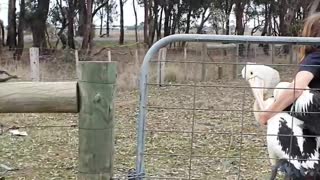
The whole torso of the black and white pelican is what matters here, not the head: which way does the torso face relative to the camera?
to the viewer's left

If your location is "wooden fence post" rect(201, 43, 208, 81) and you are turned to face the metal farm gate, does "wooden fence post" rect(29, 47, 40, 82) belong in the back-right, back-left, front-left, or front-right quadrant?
front-right

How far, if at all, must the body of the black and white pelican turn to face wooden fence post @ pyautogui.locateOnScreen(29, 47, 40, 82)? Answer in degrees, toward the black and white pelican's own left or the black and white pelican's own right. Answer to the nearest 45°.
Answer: approximately 45° to the black and white pelican's own right

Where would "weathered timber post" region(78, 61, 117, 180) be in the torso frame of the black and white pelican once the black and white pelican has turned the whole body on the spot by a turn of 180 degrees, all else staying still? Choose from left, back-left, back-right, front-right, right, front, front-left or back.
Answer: back-right

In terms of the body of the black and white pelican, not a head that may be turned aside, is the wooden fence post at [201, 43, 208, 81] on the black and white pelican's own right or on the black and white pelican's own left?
on the black and white pelican's own right
